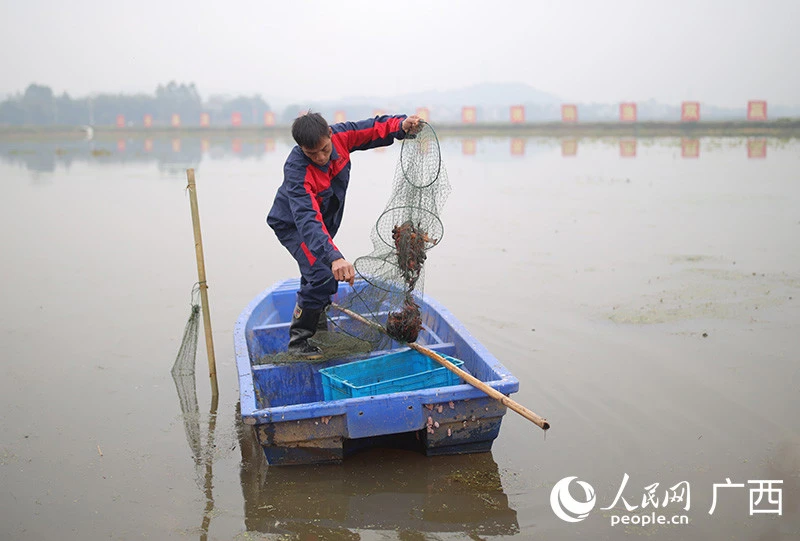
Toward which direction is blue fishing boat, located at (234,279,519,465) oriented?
away from the camera
